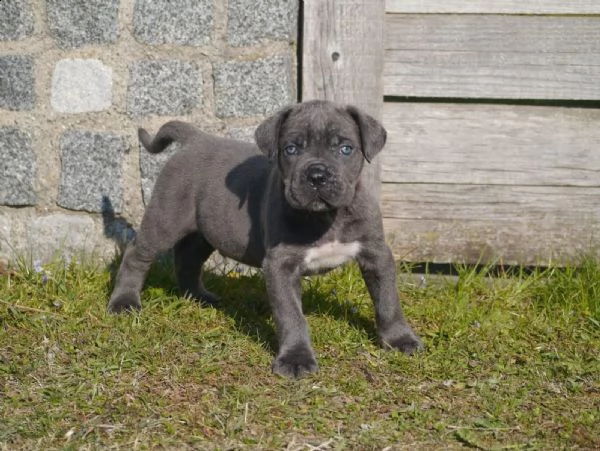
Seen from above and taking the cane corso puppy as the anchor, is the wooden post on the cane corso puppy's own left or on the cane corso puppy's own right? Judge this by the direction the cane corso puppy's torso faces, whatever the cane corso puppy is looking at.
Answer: on the cane corso puppy's own left

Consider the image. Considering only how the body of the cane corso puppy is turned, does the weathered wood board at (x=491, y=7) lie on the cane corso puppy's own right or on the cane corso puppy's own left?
on the cane corso puppy's own left

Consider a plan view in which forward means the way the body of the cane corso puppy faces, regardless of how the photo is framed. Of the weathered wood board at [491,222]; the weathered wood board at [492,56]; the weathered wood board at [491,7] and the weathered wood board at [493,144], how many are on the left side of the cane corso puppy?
4

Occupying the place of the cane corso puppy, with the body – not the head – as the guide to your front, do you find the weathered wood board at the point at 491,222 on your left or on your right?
on your left

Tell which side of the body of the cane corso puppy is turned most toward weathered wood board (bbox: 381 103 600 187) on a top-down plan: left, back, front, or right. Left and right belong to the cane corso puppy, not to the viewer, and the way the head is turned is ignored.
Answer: left

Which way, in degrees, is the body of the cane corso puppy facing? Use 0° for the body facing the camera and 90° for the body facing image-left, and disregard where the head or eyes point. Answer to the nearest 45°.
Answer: approximately 315°

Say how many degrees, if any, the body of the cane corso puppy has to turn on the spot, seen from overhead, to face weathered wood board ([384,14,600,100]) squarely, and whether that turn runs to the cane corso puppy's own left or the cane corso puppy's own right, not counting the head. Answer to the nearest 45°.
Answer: approximately 90° to the cane corso puppy's own left

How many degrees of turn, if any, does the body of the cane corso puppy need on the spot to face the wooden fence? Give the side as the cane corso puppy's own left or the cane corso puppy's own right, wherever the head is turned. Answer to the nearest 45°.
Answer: approximately 90° to the cane corso puppy's own left
